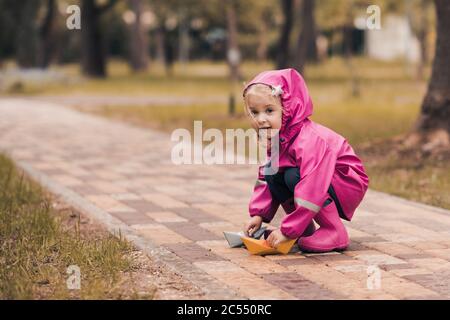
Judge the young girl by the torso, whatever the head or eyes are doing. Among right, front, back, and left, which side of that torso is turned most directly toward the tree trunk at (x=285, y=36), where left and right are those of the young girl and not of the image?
right

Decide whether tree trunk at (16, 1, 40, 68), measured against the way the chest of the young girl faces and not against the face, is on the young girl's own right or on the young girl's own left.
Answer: on the young girl's own right

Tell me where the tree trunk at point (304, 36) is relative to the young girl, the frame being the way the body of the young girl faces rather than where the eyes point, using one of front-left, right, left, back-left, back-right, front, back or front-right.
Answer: right

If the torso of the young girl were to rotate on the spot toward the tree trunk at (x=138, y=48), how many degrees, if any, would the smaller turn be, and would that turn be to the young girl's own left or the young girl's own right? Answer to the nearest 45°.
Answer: approximately 90° to the young girl's own right

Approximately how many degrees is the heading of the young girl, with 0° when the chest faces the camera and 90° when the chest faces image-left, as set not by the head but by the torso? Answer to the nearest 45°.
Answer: approximately 90°

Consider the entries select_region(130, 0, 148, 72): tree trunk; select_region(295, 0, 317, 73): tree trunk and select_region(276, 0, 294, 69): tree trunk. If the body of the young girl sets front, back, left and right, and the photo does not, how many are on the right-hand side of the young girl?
3

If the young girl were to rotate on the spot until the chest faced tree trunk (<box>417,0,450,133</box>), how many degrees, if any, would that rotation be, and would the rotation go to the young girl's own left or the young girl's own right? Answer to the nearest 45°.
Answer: approximately 90° to the young girl's own right
